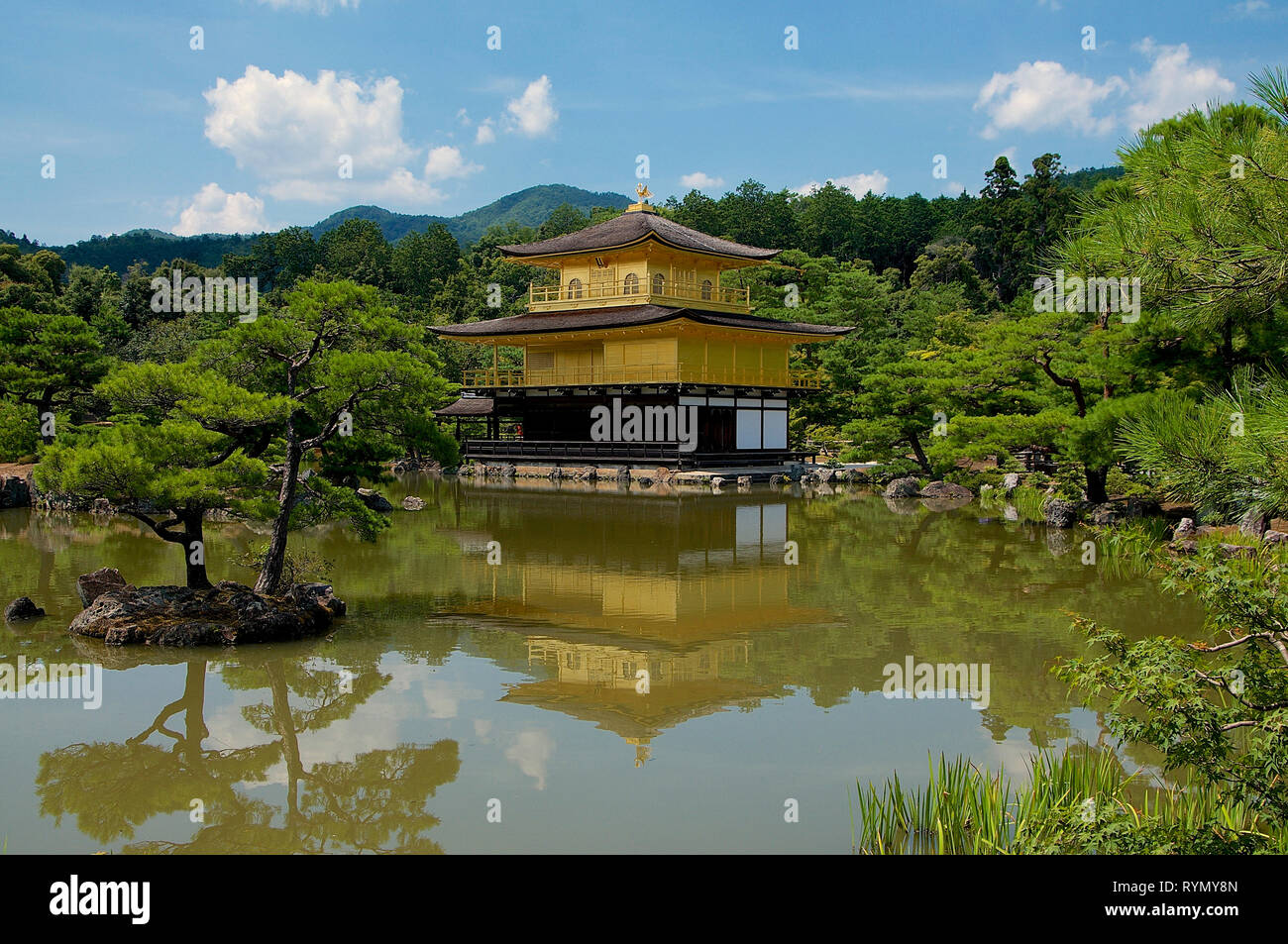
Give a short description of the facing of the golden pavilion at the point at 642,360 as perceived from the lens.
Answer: facing the viewer and to the left of the viewer

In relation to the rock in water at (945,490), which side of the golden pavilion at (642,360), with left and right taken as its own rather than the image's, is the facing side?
left

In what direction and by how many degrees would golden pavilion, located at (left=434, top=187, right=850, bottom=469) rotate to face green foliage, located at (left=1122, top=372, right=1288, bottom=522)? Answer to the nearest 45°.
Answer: approximately 45° to its left

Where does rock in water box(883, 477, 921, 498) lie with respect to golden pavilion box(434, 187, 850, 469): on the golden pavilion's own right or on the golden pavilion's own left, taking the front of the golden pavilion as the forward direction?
on the golden pavilion's own left

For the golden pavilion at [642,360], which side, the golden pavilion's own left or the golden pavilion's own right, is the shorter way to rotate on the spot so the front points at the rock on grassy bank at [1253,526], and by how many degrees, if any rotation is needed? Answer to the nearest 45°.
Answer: approximately 45° to the golden pavilion's own left

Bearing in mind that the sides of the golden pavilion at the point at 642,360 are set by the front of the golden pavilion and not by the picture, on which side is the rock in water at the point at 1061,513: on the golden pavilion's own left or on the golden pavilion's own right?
on the golden pavilion's own left

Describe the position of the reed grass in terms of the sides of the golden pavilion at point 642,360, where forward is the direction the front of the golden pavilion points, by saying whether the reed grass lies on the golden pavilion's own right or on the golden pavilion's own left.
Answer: on the golden pavilion's own left

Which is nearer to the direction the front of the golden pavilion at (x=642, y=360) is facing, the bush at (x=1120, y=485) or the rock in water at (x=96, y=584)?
the rock in water

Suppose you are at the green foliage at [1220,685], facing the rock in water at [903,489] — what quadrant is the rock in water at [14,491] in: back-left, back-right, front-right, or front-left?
front-left

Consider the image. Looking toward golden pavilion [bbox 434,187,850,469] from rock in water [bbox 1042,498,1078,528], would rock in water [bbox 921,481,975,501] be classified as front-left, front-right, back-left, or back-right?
front-right
